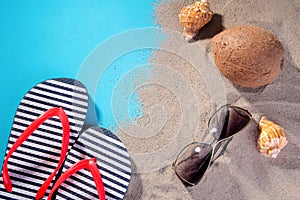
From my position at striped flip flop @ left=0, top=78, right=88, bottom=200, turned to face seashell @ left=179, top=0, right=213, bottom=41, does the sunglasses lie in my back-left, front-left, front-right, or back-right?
front-right

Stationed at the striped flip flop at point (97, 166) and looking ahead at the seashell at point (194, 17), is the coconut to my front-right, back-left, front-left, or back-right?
front-right

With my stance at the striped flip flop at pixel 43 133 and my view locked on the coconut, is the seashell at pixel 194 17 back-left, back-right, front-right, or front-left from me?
front-left

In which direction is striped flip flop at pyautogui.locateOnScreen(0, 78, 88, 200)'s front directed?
away from the camera
